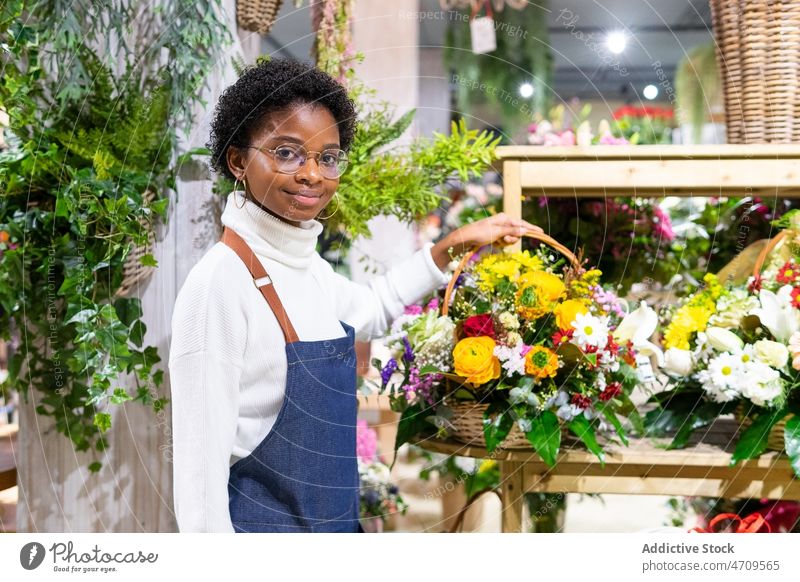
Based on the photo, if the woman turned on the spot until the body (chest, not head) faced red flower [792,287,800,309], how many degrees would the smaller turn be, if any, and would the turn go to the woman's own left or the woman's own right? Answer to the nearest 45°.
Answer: approximately 45° to the woman's own left

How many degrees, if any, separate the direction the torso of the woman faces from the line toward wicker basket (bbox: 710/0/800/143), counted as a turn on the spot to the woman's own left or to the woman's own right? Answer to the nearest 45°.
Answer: approximately 45° to the woman's own left

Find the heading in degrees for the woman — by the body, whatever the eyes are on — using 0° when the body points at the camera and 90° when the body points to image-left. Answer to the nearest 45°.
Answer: approximately 315°
